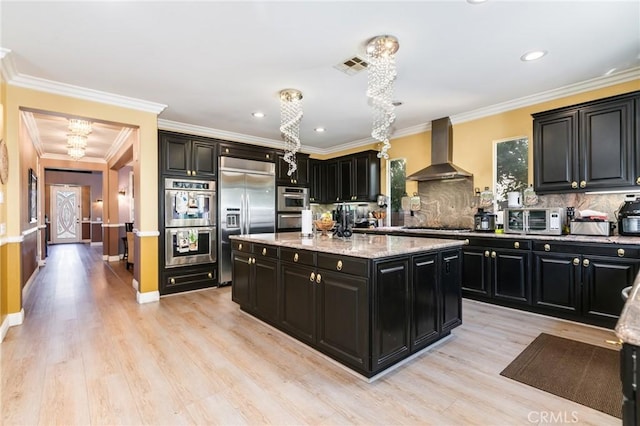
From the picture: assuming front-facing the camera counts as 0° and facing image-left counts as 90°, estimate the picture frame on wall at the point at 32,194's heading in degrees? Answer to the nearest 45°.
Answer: approximately 270°

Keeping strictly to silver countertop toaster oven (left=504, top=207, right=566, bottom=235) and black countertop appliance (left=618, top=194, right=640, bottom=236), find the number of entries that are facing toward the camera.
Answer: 2

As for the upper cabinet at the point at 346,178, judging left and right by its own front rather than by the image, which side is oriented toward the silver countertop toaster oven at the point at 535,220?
left

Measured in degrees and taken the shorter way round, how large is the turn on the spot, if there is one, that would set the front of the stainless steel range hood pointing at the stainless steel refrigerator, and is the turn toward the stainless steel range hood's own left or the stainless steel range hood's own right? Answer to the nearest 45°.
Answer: approximately 45° to the stainless steel range hood's own right
